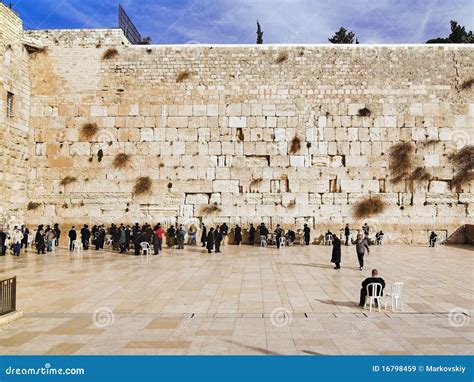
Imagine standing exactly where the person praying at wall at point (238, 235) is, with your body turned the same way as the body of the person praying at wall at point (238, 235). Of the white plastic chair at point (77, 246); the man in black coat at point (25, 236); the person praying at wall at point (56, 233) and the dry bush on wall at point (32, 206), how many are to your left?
4

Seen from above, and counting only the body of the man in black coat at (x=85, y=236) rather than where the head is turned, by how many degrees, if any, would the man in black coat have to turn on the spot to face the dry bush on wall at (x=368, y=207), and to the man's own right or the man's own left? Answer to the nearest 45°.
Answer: approximately 90° to the man's own right

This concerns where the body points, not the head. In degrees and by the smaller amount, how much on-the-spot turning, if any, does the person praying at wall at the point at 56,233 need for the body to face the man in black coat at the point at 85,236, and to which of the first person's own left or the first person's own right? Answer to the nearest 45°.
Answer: approximately 135° to the first person's own right

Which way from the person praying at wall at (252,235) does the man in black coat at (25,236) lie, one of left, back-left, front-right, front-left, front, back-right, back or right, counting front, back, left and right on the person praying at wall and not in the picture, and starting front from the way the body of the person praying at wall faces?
left

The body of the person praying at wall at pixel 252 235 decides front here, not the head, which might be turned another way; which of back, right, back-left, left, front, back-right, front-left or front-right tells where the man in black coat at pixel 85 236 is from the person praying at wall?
left

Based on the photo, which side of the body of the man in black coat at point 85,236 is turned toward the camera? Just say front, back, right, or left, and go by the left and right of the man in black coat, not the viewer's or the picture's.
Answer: back

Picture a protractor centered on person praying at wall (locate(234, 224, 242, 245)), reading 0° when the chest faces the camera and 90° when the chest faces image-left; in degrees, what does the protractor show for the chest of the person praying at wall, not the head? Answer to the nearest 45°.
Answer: approximately 180°

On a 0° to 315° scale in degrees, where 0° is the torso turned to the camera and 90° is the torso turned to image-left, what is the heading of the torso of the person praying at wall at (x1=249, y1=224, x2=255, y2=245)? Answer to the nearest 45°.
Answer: approximately 180°

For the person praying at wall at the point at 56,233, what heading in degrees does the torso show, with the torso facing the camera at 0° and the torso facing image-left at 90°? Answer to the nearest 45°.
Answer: approximately 180°
